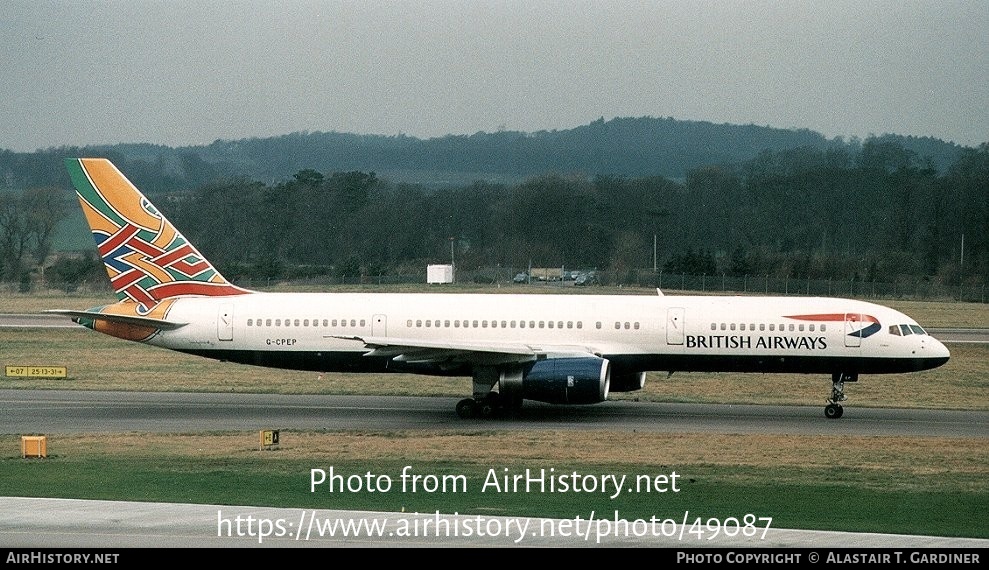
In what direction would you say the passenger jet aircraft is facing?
to the viewer's right
